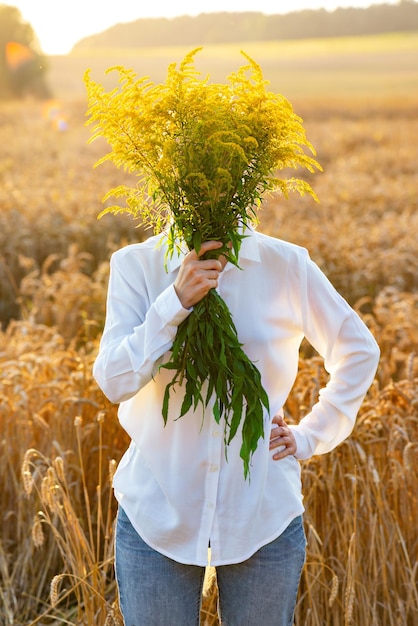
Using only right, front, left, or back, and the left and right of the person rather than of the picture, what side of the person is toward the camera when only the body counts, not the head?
front
